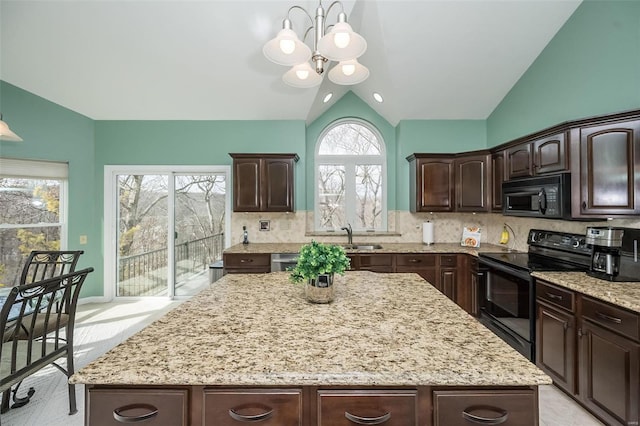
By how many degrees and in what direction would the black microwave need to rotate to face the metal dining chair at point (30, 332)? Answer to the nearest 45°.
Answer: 0° — it already faces it

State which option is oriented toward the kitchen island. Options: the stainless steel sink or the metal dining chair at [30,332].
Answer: the stainless steel sink

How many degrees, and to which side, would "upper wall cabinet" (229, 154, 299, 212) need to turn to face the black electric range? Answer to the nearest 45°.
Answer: approximately 45° to its left

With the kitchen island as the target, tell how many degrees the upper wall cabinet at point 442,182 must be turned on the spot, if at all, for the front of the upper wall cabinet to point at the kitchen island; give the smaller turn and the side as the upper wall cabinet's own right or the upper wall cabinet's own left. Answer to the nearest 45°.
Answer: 0° — it already faces it

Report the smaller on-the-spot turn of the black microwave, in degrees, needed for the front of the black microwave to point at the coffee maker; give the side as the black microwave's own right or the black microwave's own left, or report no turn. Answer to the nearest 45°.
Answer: approximately 90° to the black microwave's own left

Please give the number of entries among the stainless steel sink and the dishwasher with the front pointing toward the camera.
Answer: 2

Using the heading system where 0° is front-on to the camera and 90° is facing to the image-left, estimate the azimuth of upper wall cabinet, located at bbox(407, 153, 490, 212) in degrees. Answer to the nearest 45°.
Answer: approximately 0°
